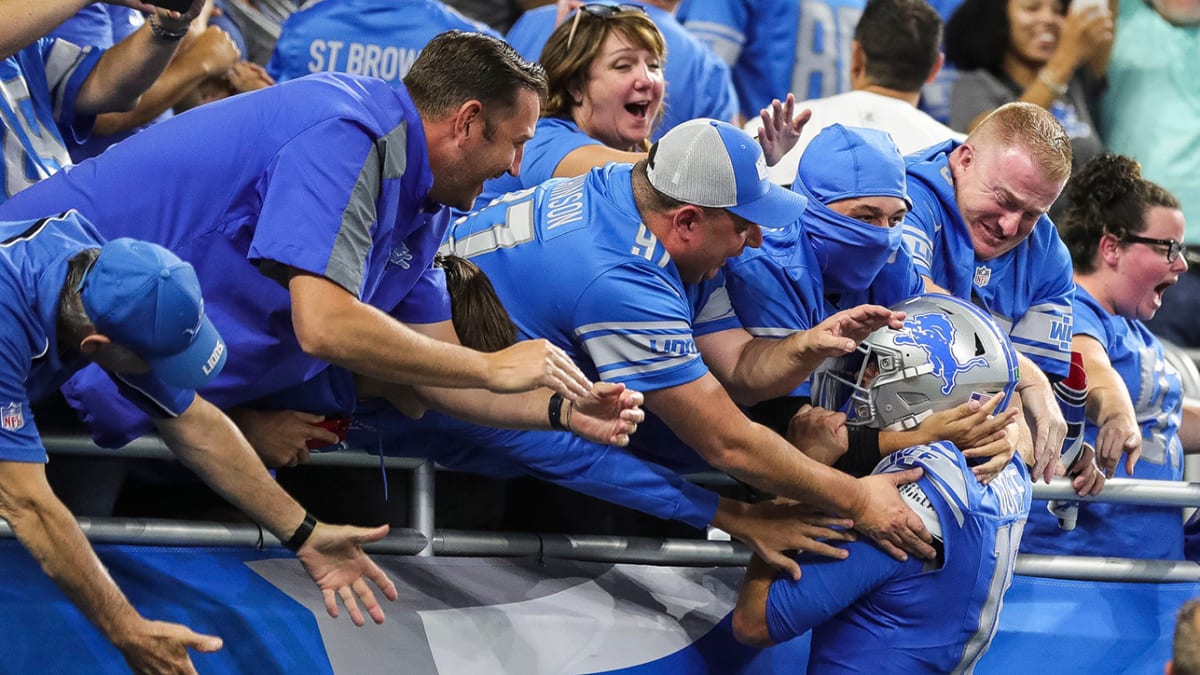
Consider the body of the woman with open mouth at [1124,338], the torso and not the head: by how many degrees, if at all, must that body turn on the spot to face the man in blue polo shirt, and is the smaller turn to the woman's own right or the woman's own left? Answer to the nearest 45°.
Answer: approximately 90° to the woman's own right

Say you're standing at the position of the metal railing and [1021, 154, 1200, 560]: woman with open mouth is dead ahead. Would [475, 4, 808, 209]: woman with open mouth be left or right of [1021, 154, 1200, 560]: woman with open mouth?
left

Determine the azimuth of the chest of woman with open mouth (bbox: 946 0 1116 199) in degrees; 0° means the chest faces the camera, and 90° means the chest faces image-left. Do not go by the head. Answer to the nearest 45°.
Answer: approximately 315°

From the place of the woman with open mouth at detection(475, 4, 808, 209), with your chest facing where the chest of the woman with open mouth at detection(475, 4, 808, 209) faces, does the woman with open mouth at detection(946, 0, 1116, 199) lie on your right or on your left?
on your left

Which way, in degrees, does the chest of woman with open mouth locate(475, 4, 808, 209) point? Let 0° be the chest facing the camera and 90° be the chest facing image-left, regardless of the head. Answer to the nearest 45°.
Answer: approximately 315°

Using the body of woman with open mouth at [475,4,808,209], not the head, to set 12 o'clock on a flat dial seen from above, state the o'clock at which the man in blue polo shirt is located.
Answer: The man in blue polo shirt is roughly at 2 o'clock from the woman with open mouth.

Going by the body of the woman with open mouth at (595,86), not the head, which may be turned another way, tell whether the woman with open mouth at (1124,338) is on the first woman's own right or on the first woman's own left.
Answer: on the first woman's own left

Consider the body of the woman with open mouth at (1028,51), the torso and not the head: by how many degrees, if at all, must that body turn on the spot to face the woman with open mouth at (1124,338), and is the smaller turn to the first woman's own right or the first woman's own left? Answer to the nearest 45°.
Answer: approximately 45° to the first woman's own right

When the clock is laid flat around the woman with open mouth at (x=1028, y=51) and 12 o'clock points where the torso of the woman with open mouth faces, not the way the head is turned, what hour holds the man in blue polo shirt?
The man in blue polo shirt is roughly at 2 o'clock from the woman with open mouth.

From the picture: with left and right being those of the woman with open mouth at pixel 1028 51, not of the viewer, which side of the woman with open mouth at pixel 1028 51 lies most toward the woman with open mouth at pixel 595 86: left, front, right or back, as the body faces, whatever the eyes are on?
right

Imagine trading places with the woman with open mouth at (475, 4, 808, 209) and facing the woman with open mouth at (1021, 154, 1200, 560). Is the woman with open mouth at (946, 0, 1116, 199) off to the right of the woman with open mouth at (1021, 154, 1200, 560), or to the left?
left

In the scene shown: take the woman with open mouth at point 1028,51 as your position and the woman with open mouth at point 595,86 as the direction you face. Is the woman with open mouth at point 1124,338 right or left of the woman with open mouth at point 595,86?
left
